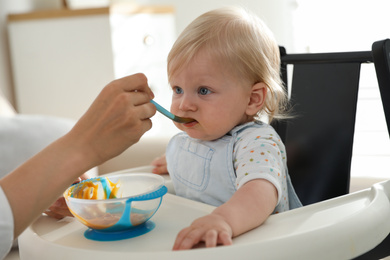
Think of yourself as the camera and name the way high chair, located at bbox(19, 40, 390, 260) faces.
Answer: facing the viewer and to the left of the viewer

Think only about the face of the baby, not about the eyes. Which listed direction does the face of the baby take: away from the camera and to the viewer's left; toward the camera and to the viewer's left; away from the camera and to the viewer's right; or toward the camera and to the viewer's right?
toward the camera and to the viewer's left
